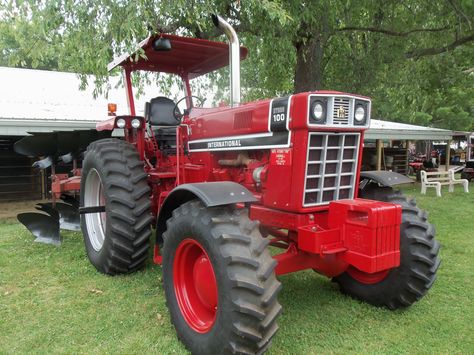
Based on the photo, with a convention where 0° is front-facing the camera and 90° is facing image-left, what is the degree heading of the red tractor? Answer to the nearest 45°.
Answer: approximately 315°

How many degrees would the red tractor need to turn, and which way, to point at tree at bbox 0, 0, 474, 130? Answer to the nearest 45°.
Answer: approximately 135° to its left

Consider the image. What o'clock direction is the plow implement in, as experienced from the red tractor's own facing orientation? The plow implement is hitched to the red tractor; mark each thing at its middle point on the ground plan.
The plow implement is roughly at 6 o'clock from the red tractor.
